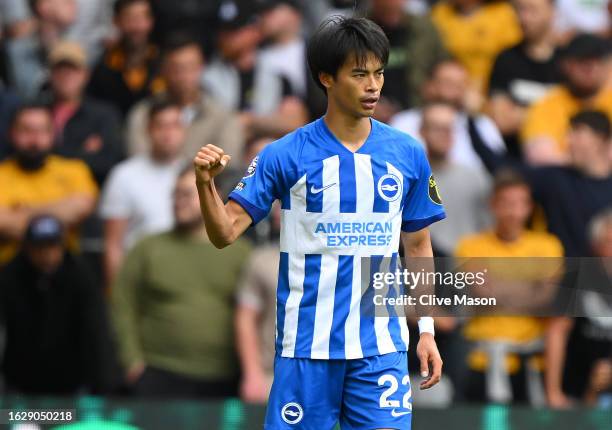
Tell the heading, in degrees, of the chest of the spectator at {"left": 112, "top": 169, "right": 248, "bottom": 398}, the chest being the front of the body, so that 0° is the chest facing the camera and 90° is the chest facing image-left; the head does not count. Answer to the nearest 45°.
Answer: approximately 0°

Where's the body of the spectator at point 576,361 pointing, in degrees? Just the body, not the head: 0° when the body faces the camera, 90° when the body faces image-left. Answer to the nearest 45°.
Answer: approximately 0°
